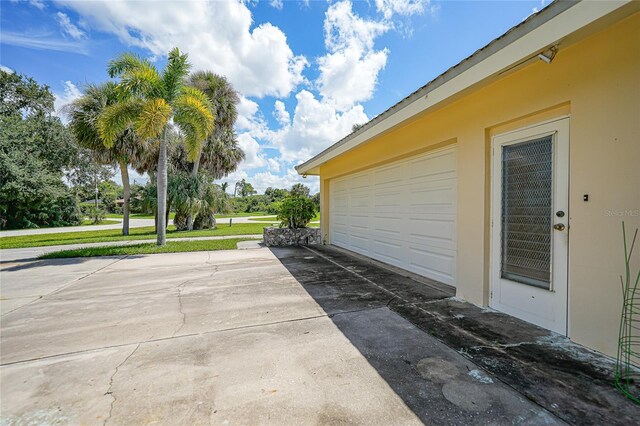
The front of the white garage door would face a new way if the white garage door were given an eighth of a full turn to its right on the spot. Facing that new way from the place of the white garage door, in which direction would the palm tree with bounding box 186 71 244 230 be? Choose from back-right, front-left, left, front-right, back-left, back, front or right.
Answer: front-right

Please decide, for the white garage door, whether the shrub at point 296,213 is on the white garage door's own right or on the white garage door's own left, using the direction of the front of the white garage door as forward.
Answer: on the white garage door's own right

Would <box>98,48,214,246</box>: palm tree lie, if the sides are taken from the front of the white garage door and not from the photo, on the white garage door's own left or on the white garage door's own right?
on the white garage door's own right

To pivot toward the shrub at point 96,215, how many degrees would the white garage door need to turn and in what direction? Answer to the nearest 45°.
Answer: approximately 90° to its right

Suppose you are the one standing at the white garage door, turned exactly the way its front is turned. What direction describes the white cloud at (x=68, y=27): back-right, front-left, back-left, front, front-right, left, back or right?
front-right

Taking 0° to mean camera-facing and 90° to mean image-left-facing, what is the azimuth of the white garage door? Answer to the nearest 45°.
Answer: approximately 45°

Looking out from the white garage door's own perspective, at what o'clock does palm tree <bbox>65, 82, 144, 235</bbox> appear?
The palm tree is roughly at 2 o'clock from the white garage door.

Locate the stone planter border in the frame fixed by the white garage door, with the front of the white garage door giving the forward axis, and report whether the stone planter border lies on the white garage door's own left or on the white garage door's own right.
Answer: on the white garage door's own right

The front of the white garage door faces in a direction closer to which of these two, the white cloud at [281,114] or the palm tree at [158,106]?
the palm tree

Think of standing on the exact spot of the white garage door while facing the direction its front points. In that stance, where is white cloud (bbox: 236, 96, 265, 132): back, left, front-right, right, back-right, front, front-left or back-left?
right

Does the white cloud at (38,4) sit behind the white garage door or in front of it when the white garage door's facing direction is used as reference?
in front

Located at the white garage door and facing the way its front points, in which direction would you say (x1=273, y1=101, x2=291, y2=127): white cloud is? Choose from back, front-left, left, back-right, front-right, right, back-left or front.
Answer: right

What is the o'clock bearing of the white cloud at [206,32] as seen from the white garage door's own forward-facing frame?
The white cloud is roughly at 2 o'clock from the white garage door.
